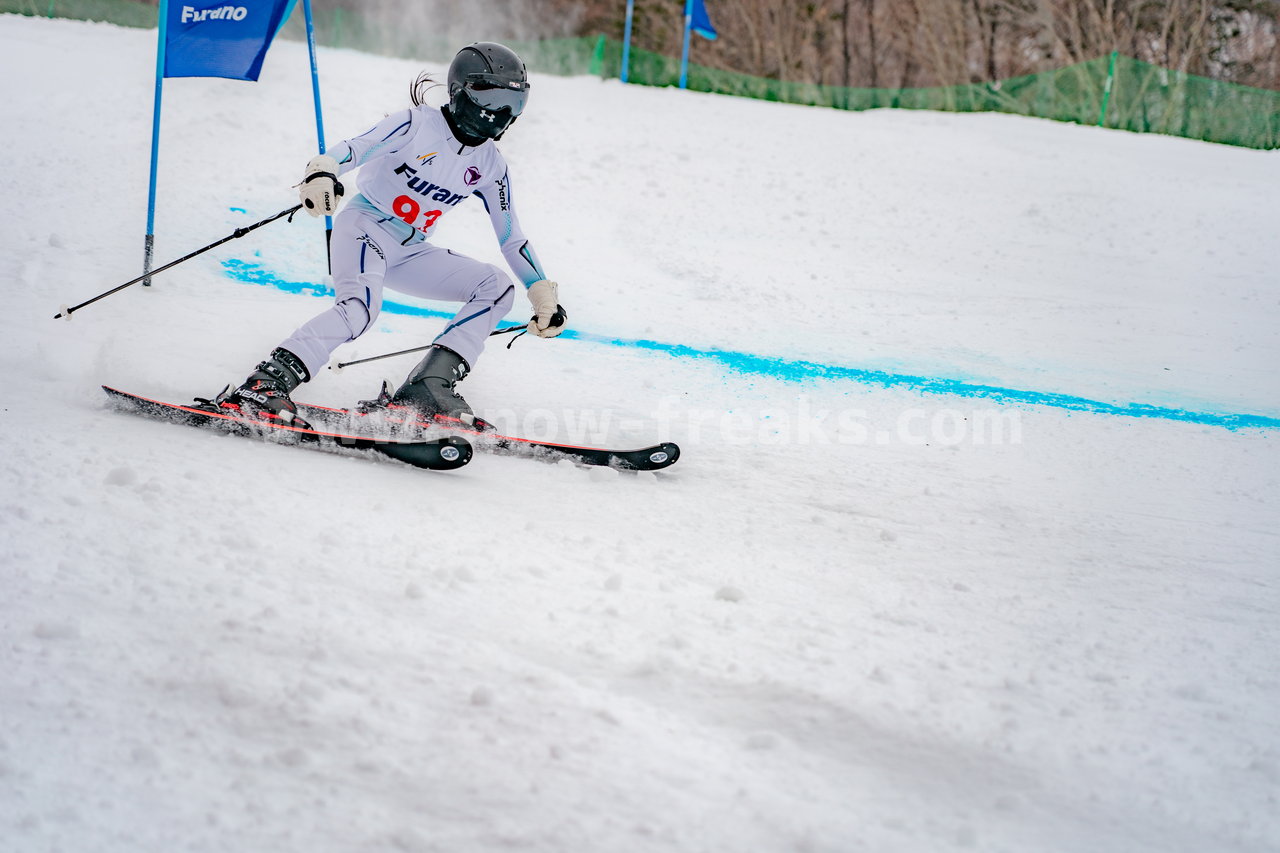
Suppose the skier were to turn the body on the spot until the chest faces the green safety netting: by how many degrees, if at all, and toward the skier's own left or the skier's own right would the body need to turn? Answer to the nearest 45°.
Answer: approximately 90° to the skier's own left

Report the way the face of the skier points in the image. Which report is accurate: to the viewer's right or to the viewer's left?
to the viewer's right

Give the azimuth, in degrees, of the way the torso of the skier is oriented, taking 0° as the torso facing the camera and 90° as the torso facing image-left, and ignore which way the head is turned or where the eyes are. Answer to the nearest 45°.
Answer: approximately 315°

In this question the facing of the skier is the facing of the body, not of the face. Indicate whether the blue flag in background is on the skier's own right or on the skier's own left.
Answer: on the skier's own left

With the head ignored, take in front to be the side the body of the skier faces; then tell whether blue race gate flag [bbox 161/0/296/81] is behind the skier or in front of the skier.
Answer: behind

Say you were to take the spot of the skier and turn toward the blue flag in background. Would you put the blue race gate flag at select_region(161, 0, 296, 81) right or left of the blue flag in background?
left
